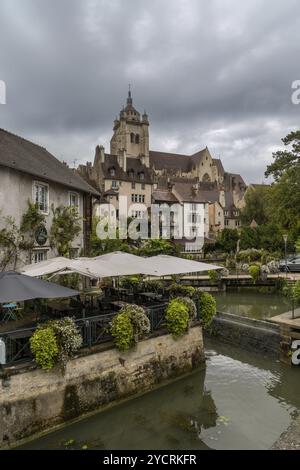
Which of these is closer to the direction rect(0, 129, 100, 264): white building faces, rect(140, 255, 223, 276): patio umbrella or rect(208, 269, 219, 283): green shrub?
the patio umbrella

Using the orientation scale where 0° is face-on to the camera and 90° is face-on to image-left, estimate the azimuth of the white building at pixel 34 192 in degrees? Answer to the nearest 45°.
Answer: approximately 315°

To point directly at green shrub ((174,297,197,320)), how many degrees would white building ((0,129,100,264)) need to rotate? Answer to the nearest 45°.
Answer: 0° — it already faces it

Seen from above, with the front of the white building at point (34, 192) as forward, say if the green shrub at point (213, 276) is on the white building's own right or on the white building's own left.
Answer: on the white building's own left

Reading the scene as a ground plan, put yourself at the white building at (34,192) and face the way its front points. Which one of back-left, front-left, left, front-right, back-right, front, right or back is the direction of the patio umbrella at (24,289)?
front-right

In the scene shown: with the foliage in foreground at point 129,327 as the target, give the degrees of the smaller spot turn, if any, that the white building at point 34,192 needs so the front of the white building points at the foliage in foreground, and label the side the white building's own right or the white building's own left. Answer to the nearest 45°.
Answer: approximately 45° to the white building's own right

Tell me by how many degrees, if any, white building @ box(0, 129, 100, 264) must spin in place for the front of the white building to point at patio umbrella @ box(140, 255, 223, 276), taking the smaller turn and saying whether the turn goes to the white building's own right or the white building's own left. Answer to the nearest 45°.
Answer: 0° — it already faces it

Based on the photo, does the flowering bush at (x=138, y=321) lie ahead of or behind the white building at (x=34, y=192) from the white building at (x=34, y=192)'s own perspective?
ahead

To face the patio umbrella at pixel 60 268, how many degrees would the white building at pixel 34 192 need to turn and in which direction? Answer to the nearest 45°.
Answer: approximately 45° to its right

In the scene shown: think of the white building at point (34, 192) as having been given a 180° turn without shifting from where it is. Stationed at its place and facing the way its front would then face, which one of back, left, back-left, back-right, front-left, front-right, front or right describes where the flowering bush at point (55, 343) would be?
back-left

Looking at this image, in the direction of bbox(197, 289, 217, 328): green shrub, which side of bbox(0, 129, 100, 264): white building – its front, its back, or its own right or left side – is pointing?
front

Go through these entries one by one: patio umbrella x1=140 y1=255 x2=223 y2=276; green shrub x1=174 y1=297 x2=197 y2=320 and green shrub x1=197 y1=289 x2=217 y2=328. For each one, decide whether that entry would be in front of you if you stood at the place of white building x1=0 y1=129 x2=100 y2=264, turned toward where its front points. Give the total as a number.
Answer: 3

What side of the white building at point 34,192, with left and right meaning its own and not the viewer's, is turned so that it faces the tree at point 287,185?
left

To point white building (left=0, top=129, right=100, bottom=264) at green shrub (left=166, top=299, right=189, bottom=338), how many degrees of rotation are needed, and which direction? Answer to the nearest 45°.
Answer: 0° — it already faces it
